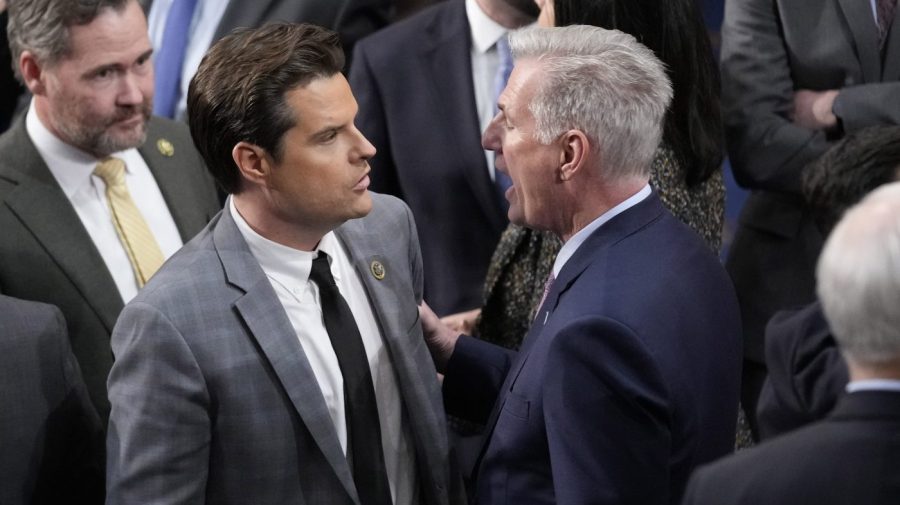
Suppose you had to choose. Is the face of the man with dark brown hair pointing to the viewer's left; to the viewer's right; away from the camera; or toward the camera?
to the viewer's right

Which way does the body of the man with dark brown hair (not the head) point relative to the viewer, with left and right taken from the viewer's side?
facing the viewer and to the right of the viewer
